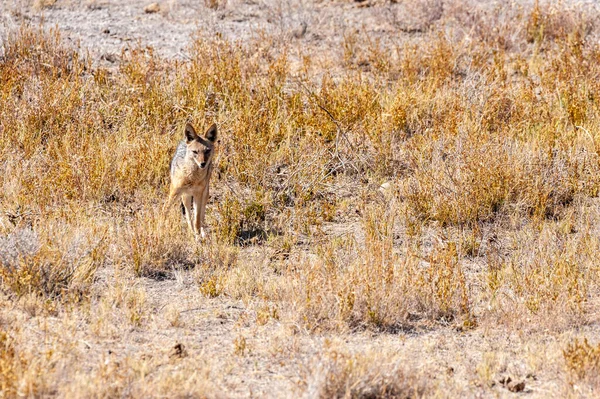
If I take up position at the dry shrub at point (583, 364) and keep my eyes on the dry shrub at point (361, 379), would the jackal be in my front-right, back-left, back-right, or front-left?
front-right

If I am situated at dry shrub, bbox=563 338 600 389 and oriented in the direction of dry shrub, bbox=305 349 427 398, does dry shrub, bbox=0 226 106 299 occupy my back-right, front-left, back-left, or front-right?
front-right

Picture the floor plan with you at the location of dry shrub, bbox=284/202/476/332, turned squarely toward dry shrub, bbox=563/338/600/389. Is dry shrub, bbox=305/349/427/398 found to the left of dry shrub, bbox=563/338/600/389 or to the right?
right

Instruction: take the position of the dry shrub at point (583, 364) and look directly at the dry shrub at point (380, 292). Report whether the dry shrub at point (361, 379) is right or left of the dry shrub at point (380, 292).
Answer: left

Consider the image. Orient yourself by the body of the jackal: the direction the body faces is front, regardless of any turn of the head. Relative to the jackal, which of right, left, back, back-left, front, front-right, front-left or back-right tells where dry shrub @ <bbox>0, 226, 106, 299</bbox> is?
front-right

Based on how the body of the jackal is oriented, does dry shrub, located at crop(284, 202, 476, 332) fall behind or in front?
in front

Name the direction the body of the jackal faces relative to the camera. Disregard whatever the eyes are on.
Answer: toward the camera

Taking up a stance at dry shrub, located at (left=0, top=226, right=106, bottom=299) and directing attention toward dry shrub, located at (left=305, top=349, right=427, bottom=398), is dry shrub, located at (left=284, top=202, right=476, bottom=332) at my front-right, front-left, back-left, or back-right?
front-left

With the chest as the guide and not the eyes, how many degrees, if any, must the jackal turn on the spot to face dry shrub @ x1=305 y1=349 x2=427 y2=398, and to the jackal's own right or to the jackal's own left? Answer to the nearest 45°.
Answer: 0° — it already faces it

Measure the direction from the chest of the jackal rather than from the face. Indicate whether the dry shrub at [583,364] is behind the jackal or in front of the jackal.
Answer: in front
